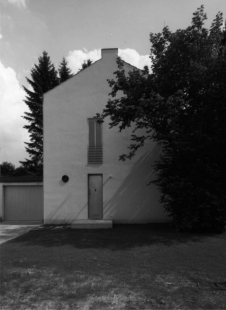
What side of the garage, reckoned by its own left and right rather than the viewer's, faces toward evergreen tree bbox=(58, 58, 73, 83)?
back

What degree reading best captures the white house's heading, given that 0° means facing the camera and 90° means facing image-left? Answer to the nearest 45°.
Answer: approximately 0°

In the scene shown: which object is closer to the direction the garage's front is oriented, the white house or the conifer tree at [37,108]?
the white house

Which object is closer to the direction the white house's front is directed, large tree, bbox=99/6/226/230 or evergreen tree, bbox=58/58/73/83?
the large tree

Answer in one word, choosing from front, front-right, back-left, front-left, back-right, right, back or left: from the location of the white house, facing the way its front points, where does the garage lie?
back-right

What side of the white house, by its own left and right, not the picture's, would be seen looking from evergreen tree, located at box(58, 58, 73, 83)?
back

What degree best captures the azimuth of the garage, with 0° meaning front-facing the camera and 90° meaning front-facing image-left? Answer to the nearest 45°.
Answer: approximately 0°

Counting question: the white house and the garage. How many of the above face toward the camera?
2

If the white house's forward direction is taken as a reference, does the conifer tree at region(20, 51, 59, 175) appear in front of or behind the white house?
behind

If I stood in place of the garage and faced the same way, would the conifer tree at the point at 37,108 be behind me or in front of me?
behind

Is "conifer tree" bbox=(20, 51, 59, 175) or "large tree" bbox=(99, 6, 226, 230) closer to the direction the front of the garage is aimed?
the large tree
